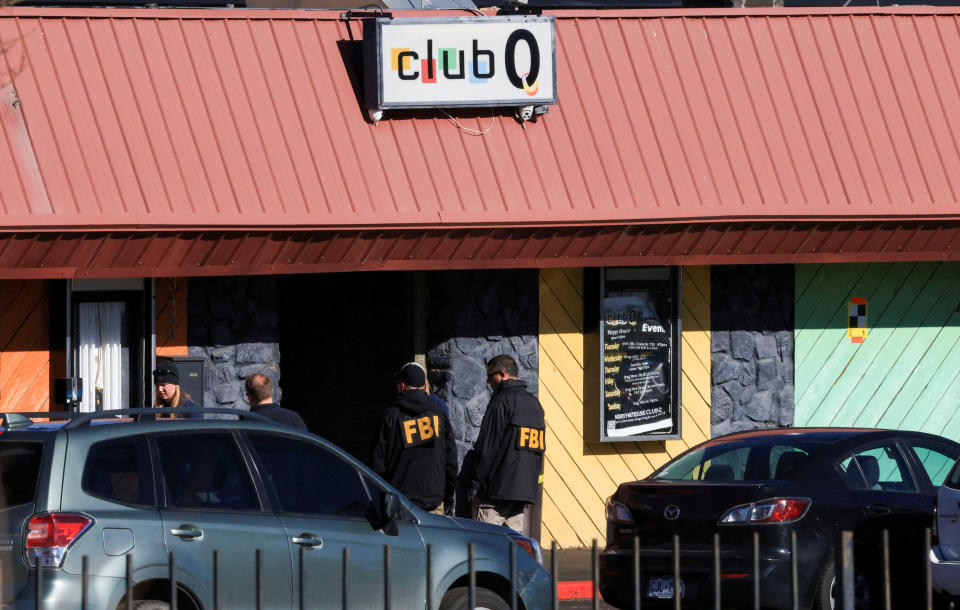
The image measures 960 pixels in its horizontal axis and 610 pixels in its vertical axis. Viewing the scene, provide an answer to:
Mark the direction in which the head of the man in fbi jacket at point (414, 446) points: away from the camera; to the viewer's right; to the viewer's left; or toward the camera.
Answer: away from the camera

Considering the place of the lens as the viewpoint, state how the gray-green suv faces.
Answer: facing away from the viewer and to the right of the viewer

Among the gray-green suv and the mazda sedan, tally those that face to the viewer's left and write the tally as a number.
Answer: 0

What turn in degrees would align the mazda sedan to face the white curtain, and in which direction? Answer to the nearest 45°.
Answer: approximately 135° to its left

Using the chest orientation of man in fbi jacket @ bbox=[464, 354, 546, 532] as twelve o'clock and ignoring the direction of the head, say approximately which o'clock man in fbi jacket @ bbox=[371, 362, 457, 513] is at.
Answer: man in fbi jacket @ bbox=[371, 362, 457, 513] is roughly at 10 o'clock from man in fbi jacket @ bbox=[464, 354, 546, 532].

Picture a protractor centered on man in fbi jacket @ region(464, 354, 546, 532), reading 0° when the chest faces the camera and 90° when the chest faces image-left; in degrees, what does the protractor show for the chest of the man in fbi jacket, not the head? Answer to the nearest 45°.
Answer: approximately 135°

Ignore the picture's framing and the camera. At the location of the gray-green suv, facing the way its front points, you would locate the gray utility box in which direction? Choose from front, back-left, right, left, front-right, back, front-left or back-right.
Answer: front-left
